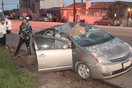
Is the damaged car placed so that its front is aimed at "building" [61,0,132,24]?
no

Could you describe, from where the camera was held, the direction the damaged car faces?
facing the viewer and to the right of the viewer
